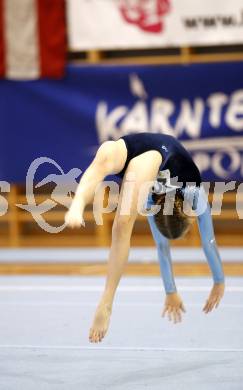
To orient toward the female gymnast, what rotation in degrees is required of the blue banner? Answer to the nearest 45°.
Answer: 0° — it already faces them

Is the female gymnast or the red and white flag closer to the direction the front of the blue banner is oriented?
the female gymnast

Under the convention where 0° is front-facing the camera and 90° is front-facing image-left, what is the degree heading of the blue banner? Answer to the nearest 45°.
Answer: approximately 0°

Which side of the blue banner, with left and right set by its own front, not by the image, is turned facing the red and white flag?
right
